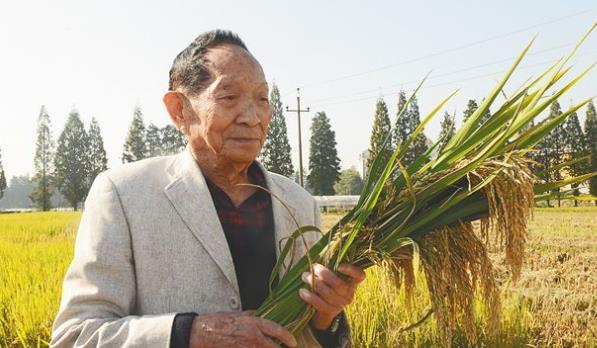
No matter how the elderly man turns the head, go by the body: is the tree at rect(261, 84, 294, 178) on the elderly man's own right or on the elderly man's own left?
on the elderly man's own left

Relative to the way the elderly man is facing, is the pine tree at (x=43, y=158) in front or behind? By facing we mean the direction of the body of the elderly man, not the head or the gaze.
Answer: behind

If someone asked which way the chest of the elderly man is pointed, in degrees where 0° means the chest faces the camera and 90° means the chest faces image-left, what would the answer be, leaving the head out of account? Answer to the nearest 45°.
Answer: approximately 315°

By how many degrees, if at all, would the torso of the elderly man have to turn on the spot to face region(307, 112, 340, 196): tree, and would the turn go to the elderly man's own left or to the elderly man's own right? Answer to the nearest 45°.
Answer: approximately 135° to the elderly man's own left

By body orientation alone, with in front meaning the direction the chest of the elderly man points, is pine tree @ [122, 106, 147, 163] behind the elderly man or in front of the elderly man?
behind
